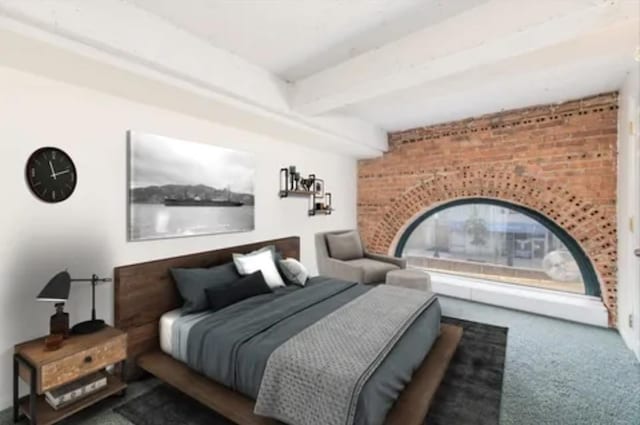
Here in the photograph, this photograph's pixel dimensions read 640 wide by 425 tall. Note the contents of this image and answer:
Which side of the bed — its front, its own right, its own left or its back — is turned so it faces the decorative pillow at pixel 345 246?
left

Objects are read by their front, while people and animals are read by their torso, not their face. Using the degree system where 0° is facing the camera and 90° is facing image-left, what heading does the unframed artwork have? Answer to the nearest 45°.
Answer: approximately 315°

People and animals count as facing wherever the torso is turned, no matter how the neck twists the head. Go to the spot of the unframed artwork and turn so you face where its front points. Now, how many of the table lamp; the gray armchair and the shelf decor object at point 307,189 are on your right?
1

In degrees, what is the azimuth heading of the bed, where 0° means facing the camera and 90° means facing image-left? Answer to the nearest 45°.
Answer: approximately 315°

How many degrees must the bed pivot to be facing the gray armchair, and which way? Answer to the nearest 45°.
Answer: approximately 90° to its left

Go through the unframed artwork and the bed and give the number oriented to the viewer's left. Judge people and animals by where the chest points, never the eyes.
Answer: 0

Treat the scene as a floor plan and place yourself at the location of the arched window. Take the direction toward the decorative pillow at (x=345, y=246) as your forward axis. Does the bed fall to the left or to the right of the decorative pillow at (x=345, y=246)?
left

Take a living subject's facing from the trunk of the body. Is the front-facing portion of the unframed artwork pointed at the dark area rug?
yes

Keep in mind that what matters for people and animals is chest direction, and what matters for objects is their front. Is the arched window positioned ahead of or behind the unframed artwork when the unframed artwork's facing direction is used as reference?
ahead

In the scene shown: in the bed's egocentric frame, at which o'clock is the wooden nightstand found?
The wooden nightstand is roughly at 4 o'clock from the bed.
